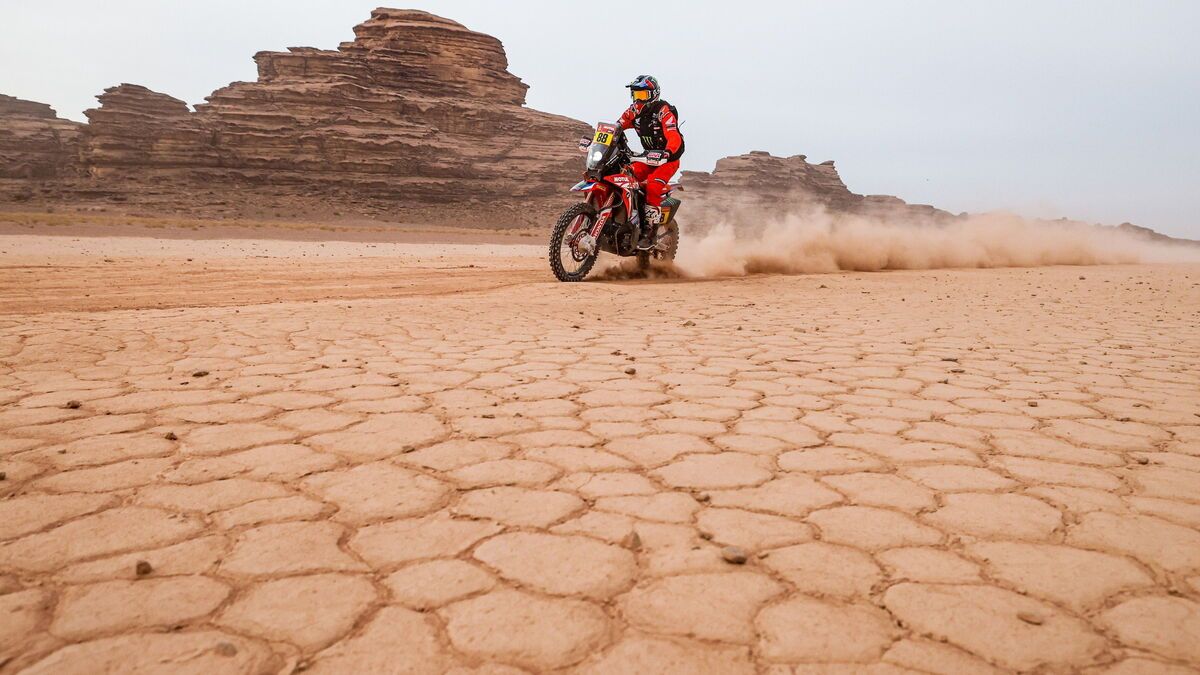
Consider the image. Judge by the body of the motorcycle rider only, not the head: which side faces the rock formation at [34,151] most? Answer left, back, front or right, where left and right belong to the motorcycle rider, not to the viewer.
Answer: right

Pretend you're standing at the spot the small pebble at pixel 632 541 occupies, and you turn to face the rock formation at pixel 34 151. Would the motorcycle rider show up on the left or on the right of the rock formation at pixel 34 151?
right

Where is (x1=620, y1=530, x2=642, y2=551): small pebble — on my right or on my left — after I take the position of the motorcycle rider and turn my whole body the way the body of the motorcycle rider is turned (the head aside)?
on my left

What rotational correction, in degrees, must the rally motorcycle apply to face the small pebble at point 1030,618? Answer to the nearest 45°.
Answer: approximately 45° to its left

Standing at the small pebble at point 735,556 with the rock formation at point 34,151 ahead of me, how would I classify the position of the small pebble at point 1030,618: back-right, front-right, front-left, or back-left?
back-right

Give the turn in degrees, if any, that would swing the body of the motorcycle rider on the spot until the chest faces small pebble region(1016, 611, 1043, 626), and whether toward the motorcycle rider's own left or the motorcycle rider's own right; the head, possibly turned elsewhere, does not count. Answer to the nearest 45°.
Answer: approximately 45° to the motorcycle rider's own left

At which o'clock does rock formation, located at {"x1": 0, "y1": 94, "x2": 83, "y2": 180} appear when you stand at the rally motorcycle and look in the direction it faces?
The rock formation is roughly at 3 o'clock from the rally motorcycle.

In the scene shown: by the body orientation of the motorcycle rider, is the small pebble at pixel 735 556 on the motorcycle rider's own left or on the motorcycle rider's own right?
on the motorcycle rider's own left

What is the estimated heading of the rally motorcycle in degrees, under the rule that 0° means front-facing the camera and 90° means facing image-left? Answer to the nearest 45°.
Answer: approximately 45°

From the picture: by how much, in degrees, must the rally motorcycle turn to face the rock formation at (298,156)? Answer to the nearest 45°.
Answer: approximately 90° to its right

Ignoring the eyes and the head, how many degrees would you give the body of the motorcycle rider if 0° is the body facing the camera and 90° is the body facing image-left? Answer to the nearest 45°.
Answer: approximately 45°
